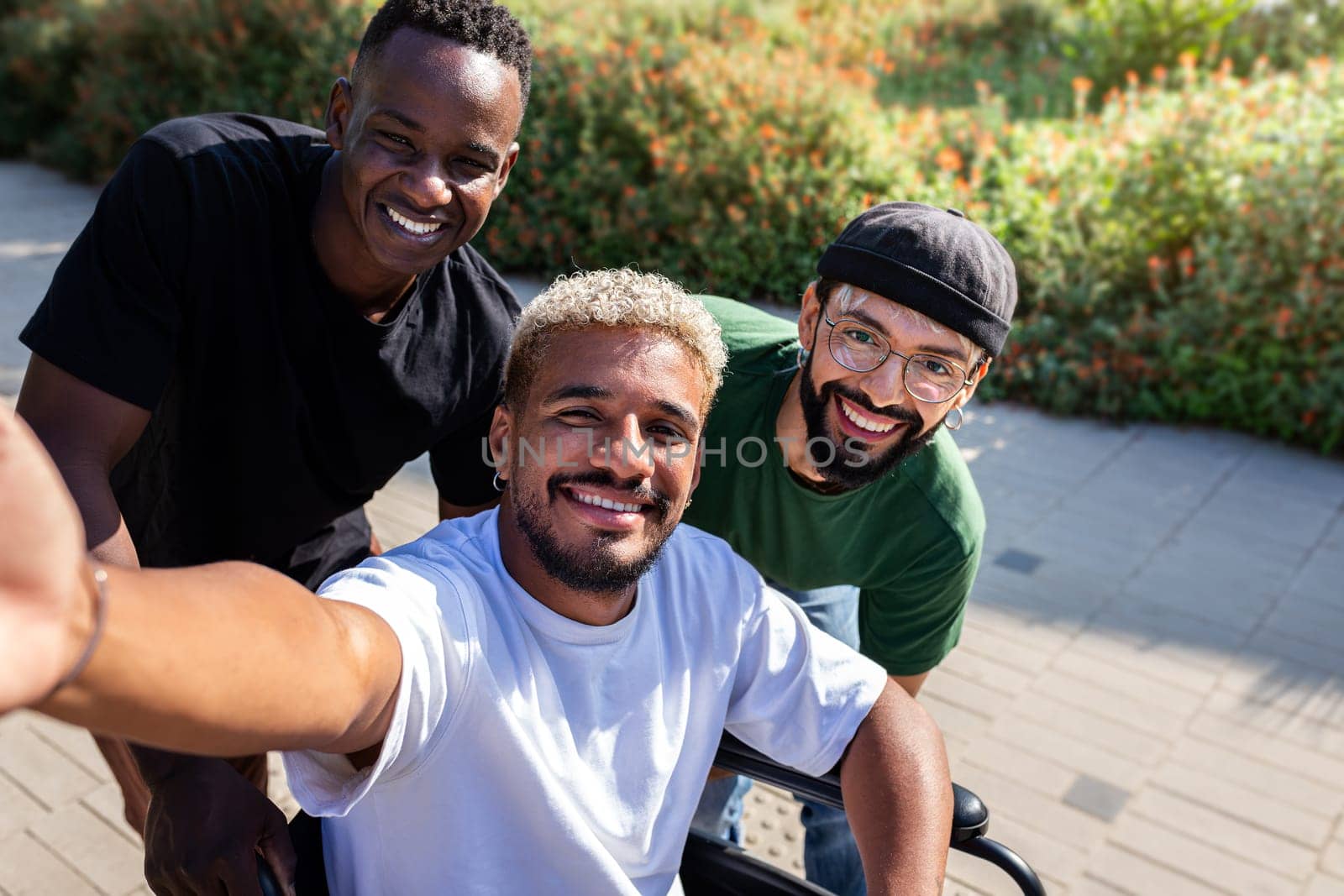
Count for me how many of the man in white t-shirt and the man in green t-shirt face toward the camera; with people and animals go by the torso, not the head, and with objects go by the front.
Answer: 2

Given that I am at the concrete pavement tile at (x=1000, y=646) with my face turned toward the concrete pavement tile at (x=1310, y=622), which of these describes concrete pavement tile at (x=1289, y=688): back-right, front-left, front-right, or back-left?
front-right

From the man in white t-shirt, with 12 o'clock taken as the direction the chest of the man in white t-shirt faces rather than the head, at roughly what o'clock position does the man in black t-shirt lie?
The man in black t-shirt is roughly at 5 o'clock from the man in white t-shirt.

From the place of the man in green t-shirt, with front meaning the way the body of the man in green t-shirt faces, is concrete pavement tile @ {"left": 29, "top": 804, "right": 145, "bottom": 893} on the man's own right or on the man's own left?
on the man's own right

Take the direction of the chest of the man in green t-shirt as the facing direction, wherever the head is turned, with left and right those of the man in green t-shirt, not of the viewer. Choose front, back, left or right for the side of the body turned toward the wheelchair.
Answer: front

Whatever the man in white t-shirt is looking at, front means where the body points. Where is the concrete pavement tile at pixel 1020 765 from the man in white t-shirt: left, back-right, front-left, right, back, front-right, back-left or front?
back-left

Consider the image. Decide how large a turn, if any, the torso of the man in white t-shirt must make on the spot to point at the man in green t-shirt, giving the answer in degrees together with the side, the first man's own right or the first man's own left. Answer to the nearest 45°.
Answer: approximately 135° to the first man's own left

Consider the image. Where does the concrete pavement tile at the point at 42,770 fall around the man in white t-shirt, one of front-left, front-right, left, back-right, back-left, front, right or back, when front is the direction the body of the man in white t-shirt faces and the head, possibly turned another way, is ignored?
back-right

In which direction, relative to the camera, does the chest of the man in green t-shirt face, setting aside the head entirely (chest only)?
toward the camera

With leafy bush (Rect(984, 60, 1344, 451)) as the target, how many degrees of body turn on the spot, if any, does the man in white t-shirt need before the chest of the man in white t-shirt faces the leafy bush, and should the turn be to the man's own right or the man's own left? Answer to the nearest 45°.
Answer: approximately 135° to the man's own left

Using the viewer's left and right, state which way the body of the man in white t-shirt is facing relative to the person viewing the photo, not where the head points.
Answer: facing the viewer

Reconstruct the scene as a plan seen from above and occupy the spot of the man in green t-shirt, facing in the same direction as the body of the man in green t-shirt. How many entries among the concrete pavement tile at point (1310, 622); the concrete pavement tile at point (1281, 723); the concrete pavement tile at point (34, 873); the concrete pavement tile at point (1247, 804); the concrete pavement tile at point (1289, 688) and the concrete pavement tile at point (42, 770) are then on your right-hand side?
2
